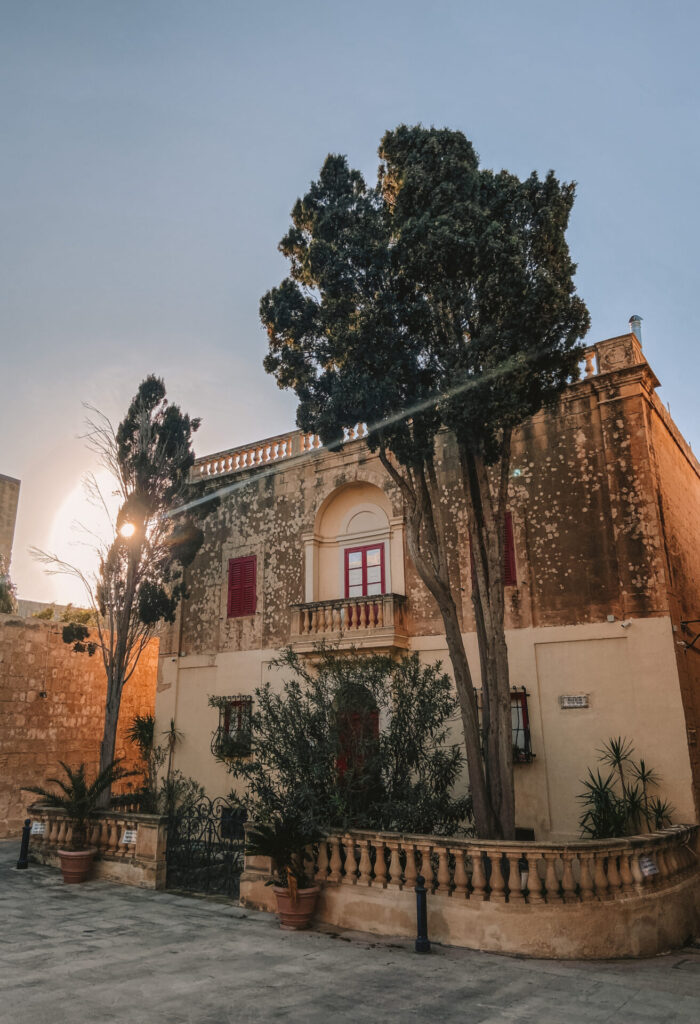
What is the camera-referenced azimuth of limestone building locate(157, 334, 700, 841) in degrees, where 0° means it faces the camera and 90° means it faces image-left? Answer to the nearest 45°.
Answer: approximately 45°

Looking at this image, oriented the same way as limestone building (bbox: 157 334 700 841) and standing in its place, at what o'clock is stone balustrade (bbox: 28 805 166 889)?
The stone balustrade is roughly at 1 o'clock from the limestone building.

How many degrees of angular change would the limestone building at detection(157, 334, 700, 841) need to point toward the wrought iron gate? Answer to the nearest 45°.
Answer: approximately 45° to its right

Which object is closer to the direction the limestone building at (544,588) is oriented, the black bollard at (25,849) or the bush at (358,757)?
the bush

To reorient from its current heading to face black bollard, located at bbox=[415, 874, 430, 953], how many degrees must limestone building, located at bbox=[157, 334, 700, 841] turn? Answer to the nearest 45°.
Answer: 0° — it already faces it

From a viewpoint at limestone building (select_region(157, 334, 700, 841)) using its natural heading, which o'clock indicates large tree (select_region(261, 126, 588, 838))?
The large tree is roughly at 11 o'clock from the limestone building.

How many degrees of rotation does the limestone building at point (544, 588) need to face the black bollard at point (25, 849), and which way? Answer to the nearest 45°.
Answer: approximately 45° to its right

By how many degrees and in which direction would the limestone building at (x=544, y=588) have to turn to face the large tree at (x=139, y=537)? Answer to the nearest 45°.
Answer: approximately 45° to its right

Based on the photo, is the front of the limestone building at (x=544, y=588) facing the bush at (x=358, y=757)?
yes
